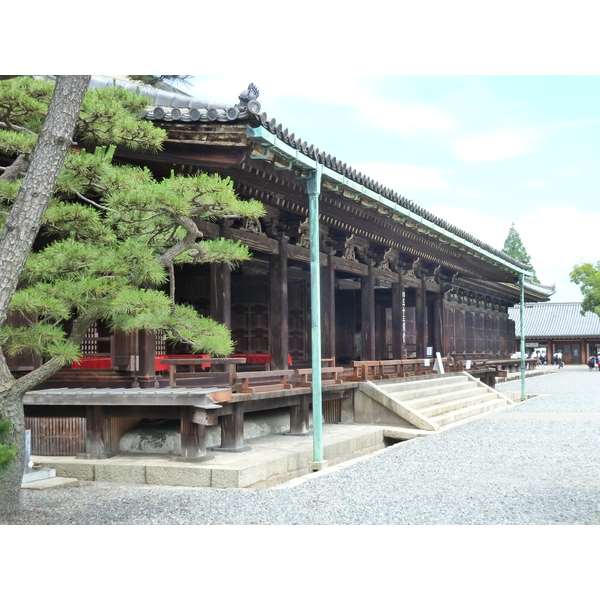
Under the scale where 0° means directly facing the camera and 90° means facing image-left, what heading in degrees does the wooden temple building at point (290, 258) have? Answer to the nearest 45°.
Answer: approximately 315°

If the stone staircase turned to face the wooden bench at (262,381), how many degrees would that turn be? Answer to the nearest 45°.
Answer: approximately 45° to its right

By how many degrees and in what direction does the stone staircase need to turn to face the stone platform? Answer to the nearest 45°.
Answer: approximately 45° to its right

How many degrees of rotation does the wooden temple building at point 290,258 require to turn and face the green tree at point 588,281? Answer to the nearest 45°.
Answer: approximately 90° to its left

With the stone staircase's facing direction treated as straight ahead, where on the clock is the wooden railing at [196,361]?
The wooden railing is roughly at 2 o'clock from the stone staircase.

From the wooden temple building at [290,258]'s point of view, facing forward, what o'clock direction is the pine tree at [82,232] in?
The pine tree is roughly at 2 o'clock from the wooden temple building.

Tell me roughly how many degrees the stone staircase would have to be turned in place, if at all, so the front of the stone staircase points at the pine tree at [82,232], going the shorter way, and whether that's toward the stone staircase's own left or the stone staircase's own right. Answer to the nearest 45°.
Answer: approximately 45° to the stone staircase's own right

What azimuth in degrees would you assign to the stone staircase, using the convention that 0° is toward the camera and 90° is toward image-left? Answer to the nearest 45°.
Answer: approximately 315°
